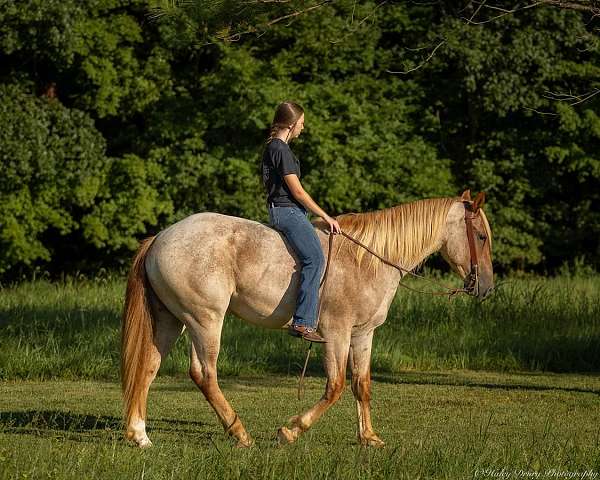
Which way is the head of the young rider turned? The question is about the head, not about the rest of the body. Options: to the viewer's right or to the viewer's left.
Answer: to the viewer's right

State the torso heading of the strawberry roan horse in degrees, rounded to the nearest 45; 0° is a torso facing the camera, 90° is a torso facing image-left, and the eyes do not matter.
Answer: approximately 270°

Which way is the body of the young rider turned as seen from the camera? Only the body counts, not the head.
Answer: to the viewer's right
